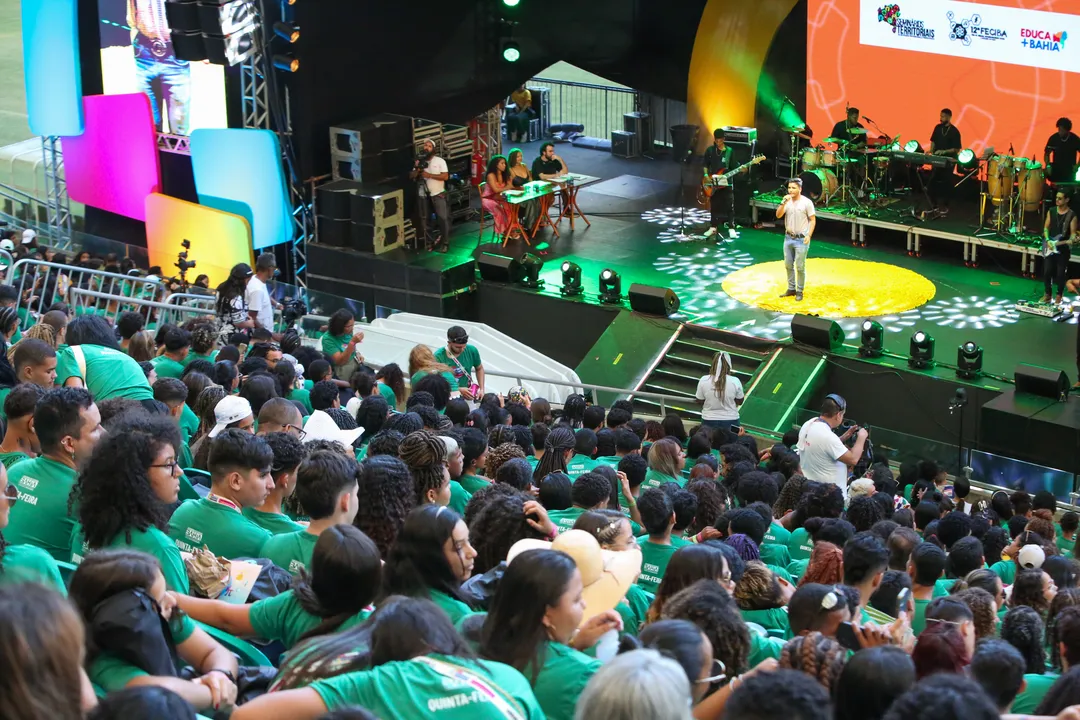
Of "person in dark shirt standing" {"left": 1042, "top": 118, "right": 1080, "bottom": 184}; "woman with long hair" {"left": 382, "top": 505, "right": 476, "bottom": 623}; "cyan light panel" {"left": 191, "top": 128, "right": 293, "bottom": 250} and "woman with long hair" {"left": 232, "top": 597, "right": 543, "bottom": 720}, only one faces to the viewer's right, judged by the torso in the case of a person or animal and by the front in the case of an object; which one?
"woman with long hair" {"left": 382, "top": 505, "right": 476, "bottom": 623}

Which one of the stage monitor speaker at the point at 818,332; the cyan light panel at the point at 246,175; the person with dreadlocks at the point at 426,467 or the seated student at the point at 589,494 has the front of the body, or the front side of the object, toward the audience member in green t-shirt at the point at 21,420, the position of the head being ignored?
the cyan light panel

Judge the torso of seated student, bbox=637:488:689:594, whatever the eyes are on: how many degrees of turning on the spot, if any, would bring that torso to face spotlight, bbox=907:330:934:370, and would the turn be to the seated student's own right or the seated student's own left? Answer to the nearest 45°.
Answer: approximately 45° to the seated student's own left

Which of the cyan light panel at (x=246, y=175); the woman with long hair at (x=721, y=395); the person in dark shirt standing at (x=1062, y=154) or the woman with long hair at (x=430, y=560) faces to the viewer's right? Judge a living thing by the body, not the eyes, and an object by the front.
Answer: the woman with long hair at (x=430, y=560)

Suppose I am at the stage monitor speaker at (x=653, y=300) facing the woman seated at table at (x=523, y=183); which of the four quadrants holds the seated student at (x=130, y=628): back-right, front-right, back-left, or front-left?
back-left

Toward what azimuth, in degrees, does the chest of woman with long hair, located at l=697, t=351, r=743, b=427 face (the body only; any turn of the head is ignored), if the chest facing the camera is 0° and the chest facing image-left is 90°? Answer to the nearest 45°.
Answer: approximately 180°

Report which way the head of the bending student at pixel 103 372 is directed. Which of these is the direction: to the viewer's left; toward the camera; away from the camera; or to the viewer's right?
away from the camera

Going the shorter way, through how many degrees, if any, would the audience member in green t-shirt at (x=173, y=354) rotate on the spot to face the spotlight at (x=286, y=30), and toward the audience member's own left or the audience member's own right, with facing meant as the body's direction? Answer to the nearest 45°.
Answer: approximately 45° to the audience member's own left

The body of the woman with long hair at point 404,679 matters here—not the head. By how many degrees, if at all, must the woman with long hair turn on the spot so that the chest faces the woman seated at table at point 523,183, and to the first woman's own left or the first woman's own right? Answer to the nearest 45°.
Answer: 0° — they already face them

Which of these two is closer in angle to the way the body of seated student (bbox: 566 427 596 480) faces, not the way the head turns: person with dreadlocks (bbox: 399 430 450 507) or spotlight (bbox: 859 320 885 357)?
the spotlight

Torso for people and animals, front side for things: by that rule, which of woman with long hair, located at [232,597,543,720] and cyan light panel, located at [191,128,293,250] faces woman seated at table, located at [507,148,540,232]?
the woman with long hair

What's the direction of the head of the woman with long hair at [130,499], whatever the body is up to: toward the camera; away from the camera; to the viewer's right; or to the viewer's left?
to the viewer's right
